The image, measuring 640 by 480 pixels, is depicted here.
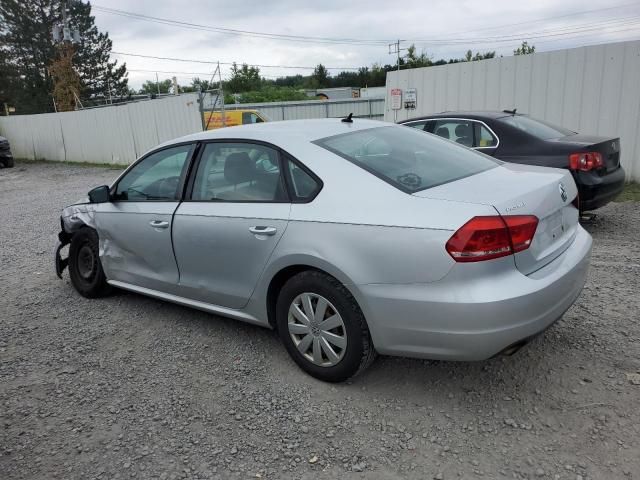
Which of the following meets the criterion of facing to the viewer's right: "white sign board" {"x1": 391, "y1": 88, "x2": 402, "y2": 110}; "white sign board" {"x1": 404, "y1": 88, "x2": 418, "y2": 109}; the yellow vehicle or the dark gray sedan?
the yellow vehicle

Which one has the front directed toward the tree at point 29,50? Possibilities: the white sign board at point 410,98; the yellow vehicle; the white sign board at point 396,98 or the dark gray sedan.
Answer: the dark gray sedan

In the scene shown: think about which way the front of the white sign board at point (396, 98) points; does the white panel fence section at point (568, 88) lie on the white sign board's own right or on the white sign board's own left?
on the white sign board's own left

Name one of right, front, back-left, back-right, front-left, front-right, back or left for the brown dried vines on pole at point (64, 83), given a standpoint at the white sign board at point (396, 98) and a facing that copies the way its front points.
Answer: back-right

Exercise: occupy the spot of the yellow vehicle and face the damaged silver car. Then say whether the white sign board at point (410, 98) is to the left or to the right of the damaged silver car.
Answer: left

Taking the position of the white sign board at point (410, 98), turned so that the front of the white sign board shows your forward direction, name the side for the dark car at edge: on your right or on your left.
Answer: on your right

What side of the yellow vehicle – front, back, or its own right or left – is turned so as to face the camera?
right

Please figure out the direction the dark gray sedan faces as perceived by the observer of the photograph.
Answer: facing away from the viewer and to the left of the viewer

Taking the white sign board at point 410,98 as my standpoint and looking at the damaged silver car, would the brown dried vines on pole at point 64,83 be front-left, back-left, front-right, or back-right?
back-right

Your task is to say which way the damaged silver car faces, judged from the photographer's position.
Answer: facing away from the viewer and to the left of the viewer

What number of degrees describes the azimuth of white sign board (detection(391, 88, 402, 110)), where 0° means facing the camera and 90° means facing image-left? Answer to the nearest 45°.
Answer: approximately 0°
